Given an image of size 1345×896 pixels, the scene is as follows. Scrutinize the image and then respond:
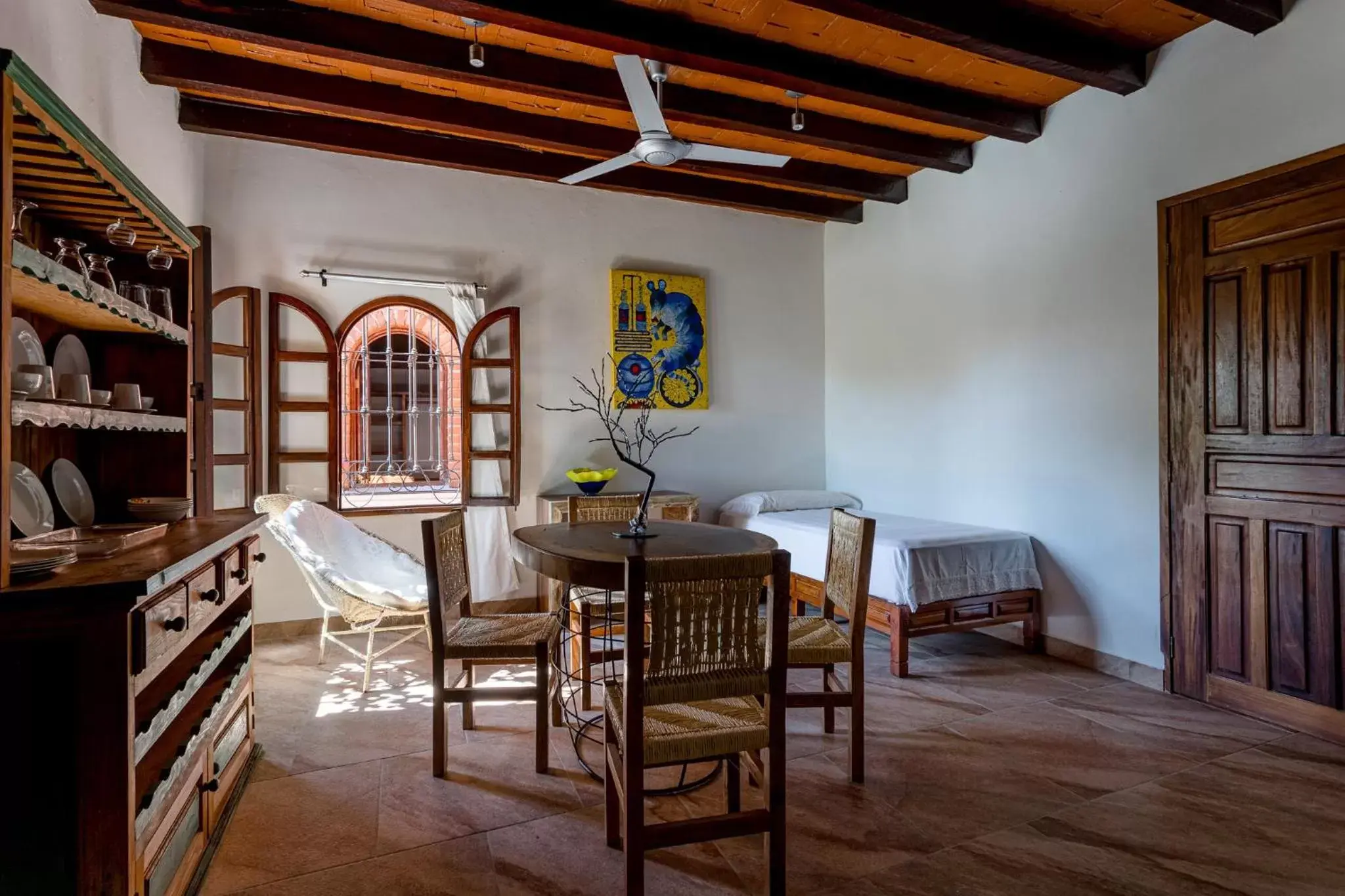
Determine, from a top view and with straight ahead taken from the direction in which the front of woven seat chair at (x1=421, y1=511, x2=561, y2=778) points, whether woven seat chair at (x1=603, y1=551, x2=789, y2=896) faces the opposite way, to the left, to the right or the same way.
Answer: to the left

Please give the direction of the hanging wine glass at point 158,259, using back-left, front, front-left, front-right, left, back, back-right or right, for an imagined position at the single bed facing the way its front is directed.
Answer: right

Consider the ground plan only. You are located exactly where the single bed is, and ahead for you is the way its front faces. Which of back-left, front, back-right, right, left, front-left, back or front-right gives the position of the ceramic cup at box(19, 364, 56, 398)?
right

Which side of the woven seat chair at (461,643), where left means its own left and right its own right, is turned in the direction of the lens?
right

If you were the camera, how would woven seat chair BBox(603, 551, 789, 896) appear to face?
facing away from the viewer

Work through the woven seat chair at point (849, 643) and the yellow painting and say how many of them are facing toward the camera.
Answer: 1

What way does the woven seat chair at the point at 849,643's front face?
to the viewer's left

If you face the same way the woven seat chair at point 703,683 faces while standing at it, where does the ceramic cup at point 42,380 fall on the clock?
The ceramic cup is roughly at 9 o'clock from the woven seat chair.

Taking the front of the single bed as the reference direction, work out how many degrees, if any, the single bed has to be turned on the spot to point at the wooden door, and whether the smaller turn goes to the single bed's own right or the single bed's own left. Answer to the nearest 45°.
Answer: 0° — it already faces it

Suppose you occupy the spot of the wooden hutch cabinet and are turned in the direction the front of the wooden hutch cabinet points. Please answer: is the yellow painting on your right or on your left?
on your left

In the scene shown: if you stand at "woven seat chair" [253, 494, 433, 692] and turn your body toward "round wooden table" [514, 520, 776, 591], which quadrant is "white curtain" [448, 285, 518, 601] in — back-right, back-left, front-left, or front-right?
back-left

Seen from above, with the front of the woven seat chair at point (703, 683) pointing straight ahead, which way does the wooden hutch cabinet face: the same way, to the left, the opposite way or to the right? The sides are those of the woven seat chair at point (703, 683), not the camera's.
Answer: to the right

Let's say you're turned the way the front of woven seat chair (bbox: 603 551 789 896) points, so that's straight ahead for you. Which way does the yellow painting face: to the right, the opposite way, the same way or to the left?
the opposite way

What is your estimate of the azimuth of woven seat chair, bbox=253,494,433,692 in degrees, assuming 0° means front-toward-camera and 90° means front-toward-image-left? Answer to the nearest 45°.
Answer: approximately 315°
